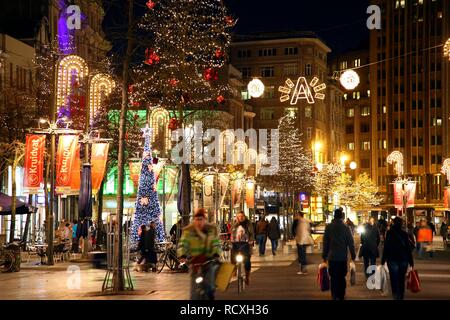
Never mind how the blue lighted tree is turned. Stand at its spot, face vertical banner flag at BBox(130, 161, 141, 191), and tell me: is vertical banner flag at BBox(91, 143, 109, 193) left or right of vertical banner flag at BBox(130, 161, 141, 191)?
left

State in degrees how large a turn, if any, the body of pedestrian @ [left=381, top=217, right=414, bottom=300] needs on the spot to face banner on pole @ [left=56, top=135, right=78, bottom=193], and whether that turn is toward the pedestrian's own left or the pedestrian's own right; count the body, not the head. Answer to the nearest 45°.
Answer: approximately 45° to the pedestrian's own left

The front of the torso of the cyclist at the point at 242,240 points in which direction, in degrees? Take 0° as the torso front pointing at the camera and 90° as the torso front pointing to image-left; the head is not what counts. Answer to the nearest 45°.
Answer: approximately 0°

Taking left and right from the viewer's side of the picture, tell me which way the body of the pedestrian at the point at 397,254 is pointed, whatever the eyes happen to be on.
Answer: facing away from the viewer
